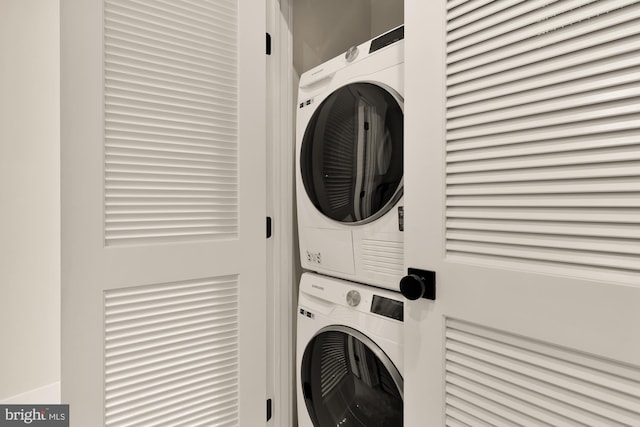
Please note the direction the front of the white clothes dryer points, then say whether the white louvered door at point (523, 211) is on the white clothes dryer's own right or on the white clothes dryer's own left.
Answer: on the white clothes dryer's own left

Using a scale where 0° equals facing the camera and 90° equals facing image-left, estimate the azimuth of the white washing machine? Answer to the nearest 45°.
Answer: approximately 45°

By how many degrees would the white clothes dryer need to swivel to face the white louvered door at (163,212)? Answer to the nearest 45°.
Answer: approximately 45° to its right

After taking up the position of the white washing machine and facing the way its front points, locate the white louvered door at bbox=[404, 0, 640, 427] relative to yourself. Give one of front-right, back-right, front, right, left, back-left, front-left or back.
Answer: left

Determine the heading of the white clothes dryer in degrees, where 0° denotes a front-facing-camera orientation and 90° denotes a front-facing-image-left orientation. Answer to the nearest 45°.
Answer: approximately 45°
